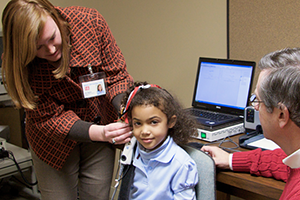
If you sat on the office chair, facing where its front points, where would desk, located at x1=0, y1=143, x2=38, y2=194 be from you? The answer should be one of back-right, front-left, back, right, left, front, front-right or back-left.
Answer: right

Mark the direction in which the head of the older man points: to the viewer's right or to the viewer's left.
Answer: to the viewer's left

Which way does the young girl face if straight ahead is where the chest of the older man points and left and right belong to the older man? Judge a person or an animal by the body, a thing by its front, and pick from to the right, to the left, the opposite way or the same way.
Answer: to the left

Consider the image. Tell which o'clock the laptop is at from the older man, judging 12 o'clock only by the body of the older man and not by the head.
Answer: The laptop is roughly at 1 o'clock from the older man.

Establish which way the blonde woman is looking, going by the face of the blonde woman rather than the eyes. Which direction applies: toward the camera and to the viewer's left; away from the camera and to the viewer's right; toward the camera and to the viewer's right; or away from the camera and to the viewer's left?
toward the camera and to the viewer's right

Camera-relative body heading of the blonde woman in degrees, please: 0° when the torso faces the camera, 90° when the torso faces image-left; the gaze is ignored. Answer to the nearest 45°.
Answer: approximately 315°

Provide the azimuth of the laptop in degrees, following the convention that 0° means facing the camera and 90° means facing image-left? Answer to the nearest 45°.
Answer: approximately 45°

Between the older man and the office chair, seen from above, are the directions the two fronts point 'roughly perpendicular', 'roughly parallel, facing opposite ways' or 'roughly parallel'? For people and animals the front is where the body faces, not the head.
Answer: roughly perpendicular

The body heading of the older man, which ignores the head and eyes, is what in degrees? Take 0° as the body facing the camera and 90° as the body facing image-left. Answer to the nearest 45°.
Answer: approximately 135°

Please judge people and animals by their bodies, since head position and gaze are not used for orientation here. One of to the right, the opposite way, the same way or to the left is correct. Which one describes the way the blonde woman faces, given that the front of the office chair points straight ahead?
to the left
